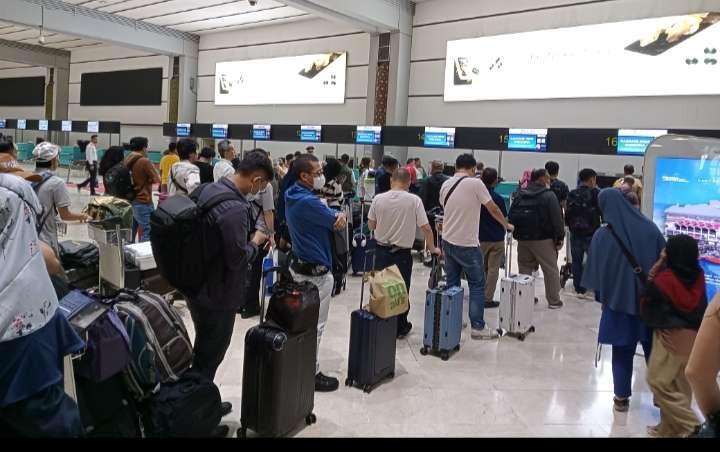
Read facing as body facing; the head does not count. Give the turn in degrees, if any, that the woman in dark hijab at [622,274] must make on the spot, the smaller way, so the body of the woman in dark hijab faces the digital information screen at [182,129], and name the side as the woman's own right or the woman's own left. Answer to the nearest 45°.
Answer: approximately 45° to the woman's own left

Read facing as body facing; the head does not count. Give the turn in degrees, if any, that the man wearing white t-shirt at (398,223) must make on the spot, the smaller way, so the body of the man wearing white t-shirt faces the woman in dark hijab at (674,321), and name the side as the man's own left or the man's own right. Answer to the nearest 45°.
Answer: approximately 135° to the man's own right

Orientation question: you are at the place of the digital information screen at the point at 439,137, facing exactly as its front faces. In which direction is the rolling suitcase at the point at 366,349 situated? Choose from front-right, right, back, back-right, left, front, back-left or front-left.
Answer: front

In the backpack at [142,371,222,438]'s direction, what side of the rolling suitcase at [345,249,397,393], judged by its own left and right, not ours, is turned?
right

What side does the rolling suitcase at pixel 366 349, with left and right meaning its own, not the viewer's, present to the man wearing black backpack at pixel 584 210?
left

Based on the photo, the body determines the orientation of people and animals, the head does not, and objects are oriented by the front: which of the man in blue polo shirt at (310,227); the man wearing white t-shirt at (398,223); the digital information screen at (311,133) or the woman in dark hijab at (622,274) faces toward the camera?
the digital information screen

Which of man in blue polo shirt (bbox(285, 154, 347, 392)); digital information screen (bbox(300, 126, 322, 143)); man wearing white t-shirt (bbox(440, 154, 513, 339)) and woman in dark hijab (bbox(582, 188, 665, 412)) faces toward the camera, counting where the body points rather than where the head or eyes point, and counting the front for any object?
the digital information screen

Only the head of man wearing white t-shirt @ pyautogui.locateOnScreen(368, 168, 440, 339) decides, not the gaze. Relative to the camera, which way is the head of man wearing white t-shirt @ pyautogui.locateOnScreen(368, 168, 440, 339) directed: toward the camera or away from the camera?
away from the camera

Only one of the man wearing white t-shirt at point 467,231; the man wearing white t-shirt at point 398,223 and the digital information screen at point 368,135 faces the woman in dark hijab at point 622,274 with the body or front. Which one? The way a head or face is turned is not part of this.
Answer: the digital information screen

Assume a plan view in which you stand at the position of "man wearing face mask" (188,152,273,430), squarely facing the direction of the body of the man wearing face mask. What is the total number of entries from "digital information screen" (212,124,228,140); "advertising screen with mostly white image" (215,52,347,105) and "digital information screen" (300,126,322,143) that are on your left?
3

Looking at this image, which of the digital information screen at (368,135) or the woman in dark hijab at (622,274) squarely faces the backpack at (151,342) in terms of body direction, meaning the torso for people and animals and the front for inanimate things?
the digital information screen

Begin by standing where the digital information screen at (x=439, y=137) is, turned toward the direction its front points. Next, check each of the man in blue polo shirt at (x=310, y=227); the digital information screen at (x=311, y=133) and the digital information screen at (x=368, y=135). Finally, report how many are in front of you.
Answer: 1

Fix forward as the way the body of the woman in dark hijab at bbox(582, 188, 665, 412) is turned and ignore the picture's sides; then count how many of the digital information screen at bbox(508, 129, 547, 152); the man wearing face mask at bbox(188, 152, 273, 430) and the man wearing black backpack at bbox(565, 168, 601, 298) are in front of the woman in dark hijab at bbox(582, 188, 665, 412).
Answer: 2

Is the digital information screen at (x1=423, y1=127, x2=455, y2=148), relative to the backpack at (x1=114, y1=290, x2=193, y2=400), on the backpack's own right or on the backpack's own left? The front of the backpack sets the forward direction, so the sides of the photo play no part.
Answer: on the backpack's own left
